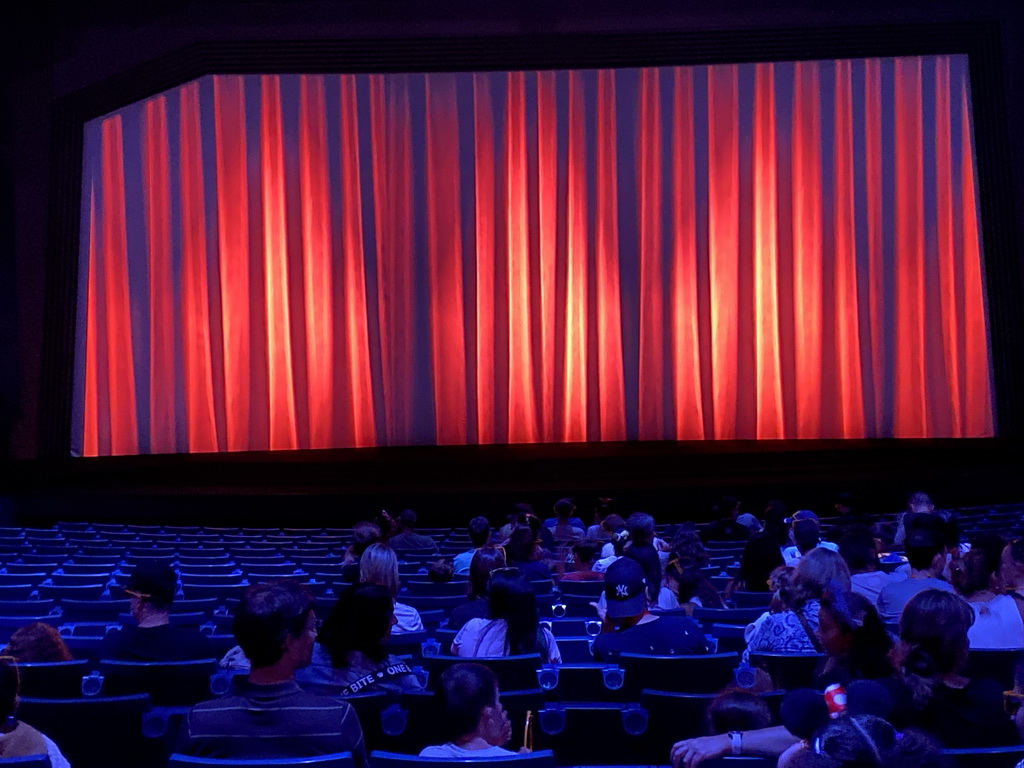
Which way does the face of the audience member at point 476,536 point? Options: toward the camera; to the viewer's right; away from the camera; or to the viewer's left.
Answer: away from the camera

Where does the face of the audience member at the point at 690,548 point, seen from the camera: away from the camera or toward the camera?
away from the camera

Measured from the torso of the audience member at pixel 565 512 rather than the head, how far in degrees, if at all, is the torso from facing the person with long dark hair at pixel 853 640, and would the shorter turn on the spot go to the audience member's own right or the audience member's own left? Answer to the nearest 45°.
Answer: approximately 180°

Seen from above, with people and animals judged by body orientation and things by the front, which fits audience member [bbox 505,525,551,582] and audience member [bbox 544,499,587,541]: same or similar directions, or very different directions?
same or similar directions

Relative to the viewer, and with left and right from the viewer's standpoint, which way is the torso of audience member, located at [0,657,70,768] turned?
facing away from the viewer

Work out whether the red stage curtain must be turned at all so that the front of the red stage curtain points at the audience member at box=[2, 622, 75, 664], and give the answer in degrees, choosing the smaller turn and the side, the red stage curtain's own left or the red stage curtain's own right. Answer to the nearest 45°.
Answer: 0° — it already faces them

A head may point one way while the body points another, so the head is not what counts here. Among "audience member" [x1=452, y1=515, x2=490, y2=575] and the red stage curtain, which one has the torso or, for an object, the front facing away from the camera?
the audience member

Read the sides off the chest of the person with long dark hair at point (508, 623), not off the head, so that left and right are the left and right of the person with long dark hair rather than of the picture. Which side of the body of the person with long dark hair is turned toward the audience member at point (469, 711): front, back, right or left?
back

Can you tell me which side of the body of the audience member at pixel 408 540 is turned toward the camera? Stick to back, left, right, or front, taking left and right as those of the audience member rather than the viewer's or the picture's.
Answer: back

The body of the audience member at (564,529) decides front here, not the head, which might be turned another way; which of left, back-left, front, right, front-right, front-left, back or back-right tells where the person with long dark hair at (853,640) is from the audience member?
back

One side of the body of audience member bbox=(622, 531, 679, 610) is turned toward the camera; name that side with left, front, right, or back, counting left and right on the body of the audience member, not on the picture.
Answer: back

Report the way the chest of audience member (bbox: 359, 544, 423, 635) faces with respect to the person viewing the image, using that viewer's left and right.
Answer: facing away from the viewer

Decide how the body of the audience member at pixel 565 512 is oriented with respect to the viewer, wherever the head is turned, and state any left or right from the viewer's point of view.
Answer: facing away from the viewer

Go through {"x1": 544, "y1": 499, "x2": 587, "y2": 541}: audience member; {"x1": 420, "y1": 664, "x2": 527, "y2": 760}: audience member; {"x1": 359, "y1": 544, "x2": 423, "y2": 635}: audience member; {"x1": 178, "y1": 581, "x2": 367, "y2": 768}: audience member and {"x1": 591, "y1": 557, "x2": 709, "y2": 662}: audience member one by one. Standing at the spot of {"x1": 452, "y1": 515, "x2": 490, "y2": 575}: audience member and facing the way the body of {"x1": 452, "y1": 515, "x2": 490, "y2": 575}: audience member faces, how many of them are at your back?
4

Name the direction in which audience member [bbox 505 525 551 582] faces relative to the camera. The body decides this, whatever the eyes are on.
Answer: away from the camera

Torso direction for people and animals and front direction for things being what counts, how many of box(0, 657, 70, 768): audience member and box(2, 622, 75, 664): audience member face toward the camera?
0

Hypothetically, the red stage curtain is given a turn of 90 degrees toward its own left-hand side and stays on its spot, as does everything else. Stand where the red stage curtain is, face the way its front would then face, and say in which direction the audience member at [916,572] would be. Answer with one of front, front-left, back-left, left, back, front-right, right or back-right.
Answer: right

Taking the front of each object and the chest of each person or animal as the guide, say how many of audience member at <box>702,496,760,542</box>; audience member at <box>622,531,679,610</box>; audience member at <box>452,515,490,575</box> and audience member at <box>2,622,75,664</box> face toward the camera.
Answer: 0

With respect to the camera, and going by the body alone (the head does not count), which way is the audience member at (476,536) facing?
away from the camera

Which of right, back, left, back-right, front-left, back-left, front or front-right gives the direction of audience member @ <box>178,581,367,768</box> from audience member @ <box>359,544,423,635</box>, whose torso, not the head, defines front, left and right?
back

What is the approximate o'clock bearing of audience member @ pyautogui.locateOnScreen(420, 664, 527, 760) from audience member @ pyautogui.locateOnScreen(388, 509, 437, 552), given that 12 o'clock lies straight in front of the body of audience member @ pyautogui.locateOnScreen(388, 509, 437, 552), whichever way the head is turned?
audience member @ pyautogui.locateOnScreen(420, 664, 527, 760) is roughly at 6 o'clock from audience member @ pyautogui.locateOnScreen(388, 509, 437, 552).

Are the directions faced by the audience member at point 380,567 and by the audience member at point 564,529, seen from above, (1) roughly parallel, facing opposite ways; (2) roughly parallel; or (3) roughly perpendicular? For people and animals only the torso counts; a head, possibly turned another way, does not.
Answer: roughly parallel
